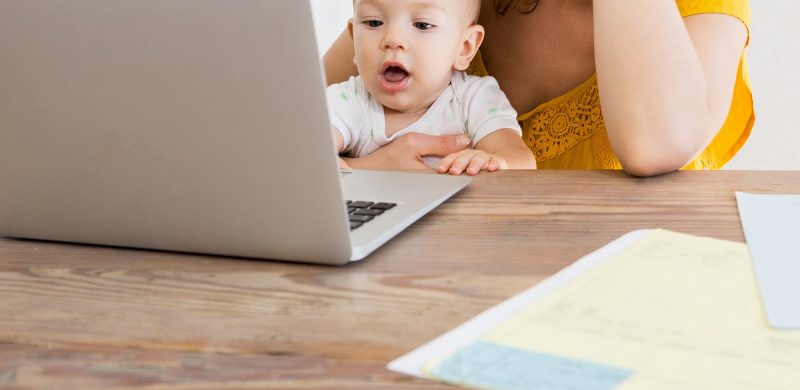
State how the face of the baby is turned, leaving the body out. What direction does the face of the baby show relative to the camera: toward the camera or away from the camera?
toward the camera

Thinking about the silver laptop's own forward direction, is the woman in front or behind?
in front

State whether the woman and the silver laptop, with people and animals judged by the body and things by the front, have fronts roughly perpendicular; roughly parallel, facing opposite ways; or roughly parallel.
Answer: roughly parallel, facing opposite ways

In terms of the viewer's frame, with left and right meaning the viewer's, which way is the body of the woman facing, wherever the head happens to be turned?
facing the viewer and to the left of the viewer

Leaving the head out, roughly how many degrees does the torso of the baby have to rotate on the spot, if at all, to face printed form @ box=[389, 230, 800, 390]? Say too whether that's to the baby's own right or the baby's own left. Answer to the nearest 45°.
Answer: approximately 45° to the baby's own left

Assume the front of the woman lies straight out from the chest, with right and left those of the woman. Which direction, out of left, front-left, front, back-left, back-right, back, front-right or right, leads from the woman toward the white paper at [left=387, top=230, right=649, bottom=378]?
front-left

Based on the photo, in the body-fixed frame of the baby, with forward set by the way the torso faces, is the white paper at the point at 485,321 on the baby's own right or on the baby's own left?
on the baby's own left

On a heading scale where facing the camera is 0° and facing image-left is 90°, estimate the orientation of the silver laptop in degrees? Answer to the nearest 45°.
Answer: approximately 225°

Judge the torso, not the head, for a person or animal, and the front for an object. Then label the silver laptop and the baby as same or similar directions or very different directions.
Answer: very different directions

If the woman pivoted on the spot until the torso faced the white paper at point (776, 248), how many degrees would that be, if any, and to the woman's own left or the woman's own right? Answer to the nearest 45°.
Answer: approximately 45° to the woman's own left

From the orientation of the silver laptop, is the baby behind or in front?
in front

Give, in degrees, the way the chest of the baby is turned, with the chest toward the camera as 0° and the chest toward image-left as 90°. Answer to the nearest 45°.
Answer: approximately 45°
